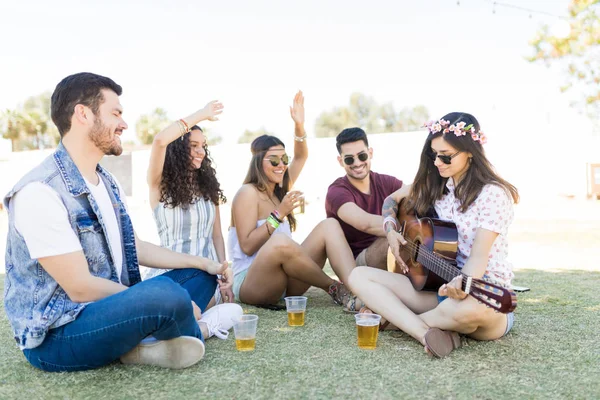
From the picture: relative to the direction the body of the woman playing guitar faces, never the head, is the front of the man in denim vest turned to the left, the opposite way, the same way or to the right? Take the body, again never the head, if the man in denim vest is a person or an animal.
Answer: the opposite way

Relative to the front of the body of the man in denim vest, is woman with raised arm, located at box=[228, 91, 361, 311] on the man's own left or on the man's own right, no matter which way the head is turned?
on the man's own left

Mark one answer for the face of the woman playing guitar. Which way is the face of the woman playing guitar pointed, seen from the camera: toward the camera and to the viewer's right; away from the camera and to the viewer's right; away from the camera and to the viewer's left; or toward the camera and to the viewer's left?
toward the camera and to the viewer's left

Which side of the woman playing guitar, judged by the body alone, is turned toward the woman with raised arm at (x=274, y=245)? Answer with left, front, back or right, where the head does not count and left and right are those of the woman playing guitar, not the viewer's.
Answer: right

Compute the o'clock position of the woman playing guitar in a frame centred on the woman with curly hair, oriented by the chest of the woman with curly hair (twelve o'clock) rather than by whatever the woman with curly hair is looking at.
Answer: The woman playing guitar is roughly at 12 o'clock from the woman with curly hair.

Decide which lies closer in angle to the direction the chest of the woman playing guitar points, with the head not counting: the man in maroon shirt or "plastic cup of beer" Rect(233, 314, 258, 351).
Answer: the plastic cup of beer

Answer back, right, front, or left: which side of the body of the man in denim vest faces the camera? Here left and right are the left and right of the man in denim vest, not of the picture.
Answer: right

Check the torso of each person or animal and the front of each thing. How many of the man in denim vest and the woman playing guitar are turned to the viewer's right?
1

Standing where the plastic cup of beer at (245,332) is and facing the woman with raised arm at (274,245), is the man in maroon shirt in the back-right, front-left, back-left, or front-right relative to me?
front-right

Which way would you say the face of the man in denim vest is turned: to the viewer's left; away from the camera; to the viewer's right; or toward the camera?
to the viewer's right

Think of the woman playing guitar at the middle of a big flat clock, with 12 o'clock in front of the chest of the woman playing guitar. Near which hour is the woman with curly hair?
The woman with curly hair is roughly at 2 o'clock from the woman playing guitar.

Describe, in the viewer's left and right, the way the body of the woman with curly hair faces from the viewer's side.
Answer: facing the viewer and to the right of the viewer

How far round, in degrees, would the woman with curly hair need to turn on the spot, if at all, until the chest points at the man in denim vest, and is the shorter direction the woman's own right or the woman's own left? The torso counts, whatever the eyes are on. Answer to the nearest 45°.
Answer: approximately 45° to the woman's own right

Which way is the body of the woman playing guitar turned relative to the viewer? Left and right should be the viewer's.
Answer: facing the viewer and to the left of the viewer

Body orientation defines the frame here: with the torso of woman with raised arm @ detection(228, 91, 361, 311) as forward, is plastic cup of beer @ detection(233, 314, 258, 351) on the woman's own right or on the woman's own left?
on the woman's own right
